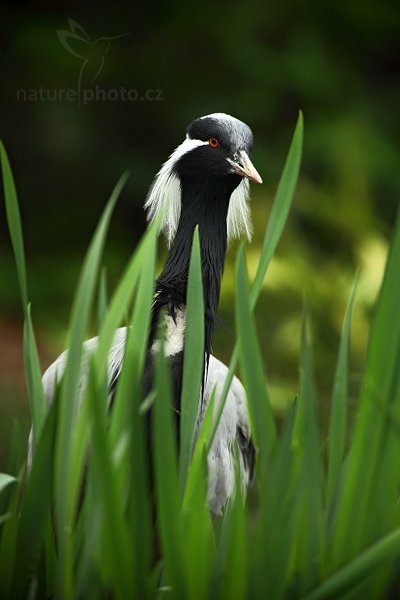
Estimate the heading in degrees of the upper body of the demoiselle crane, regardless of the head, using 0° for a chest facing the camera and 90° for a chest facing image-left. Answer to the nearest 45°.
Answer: approximately 315°

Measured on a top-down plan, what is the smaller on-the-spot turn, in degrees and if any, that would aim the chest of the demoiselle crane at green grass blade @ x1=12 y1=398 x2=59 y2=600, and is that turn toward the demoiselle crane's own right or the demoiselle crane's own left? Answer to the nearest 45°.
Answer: approximately 45° to the demoiselle crane's own right

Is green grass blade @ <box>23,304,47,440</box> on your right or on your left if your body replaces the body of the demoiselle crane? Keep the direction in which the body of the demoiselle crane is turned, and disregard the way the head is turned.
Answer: on your right

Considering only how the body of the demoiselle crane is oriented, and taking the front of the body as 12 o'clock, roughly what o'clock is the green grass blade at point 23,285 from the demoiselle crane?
The green grass blade is roughly at 2 o'clock from the demoiselle crane.

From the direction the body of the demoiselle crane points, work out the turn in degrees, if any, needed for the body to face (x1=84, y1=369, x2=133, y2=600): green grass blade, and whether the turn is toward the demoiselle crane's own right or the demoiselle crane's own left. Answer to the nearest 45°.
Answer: approximately 45° to the demoiselle crane's own right

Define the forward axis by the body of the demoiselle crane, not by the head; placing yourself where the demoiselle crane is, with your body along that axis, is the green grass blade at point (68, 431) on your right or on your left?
on your right
